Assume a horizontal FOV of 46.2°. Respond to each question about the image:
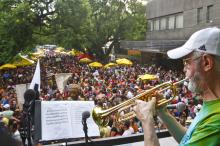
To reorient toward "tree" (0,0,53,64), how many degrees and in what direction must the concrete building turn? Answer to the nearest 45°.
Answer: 0° — it already faces it

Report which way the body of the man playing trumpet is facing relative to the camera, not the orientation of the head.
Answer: to the viewer's left

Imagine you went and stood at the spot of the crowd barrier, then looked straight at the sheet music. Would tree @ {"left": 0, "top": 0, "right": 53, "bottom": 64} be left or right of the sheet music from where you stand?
right

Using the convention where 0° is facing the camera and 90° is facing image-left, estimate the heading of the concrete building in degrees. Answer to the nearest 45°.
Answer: approximately 45°

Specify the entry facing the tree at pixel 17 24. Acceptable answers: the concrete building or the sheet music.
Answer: the concrete building

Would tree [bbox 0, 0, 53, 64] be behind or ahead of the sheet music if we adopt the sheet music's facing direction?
behind

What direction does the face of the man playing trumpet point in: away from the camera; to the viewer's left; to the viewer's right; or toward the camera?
to the viewer's left

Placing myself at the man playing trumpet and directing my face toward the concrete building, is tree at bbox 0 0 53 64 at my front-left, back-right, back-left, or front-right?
front-left

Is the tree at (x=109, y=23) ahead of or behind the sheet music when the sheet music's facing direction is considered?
behind

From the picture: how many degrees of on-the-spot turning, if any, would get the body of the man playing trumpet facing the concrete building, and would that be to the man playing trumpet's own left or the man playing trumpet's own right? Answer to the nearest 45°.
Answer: approximately 90° to the man playing trumpet's own right

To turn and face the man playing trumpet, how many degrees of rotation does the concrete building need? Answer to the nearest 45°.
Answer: approximately 45° to its left
